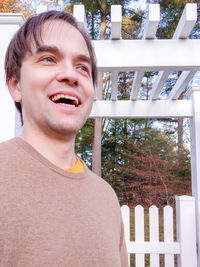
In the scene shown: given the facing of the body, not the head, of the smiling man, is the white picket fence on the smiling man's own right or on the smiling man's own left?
on the smiling man's own left

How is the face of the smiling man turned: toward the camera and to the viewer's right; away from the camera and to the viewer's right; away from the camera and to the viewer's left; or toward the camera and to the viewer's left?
toward the camera and to the viewer's right

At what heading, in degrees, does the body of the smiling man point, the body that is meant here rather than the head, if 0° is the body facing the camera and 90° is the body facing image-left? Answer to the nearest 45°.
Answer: approximately 315°

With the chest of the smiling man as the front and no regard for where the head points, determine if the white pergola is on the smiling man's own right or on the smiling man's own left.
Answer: on the smiling man's own left
